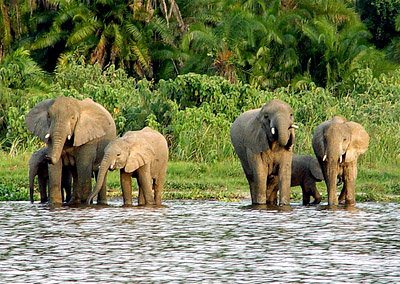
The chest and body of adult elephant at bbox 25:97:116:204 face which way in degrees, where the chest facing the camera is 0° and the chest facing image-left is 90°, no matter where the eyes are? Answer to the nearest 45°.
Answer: approximately 45°

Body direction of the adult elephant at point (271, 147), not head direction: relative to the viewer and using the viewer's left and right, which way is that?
facing the viewer and to the right of the viewer

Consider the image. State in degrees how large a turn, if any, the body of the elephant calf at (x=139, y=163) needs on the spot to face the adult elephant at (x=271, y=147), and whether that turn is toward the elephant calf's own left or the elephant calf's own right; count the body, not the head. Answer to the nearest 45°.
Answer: approximately 135° to the elephant calf's own left

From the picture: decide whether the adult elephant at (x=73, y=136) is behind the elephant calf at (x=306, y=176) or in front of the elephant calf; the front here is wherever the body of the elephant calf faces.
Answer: in front

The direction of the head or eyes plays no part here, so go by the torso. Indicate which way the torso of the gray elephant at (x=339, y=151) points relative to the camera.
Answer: toward the camera

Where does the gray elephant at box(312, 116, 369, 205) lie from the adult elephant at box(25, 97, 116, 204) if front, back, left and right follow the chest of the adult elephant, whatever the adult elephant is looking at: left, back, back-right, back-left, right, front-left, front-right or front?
back-left
